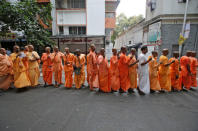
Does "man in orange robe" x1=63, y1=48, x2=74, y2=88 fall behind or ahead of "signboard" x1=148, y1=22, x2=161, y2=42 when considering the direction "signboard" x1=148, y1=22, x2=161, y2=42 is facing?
ahead

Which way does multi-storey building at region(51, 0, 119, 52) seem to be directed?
toward the camera

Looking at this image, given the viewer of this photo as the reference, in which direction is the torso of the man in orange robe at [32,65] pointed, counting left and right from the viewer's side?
facing the viewer and to the right of the viewer

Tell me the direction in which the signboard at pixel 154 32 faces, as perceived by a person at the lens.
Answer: facing the viewer and to the left of the viewer
